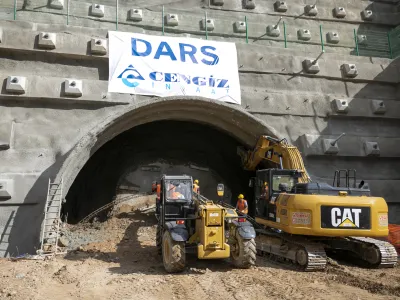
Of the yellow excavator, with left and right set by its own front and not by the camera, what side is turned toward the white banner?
front

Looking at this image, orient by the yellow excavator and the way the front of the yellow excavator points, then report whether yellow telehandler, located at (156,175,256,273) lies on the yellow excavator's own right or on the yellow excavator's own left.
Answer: on the yellow excavator's own left

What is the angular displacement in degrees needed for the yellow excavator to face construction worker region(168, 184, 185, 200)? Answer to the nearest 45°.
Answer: approximately 45° to its left

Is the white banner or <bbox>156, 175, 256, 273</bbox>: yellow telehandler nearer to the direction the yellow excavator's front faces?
the white banner

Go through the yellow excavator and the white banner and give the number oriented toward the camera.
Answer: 1

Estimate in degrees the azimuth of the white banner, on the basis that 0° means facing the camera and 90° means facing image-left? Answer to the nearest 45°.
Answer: approximately 0°

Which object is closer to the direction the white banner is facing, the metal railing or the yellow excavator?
the yellow excavator

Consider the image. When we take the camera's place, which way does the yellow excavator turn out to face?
facing away from the viewer and to the left of the viewer
